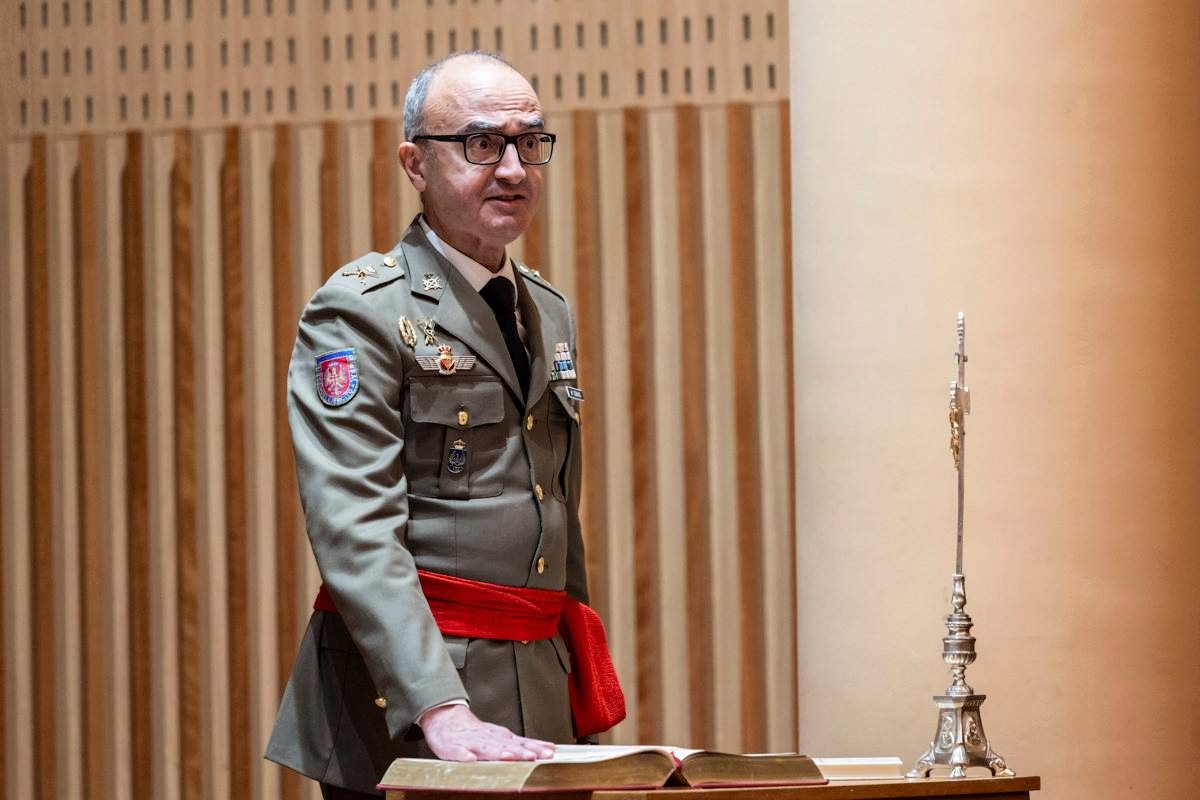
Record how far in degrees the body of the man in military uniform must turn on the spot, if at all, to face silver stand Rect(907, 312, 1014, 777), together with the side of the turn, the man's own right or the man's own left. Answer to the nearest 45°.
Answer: approximately 45° to the man's own left

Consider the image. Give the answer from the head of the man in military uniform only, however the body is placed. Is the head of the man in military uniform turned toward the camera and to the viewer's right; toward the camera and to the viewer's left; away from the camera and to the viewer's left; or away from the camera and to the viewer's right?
toward the camera and to the viewer's right

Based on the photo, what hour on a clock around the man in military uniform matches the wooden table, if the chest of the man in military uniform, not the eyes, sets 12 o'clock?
The wooden table is roughly at 12 o'clock from the man in military uniform.

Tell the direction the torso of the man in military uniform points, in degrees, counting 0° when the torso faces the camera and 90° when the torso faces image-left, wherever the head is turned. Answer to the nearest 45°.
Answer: approximately 315°
